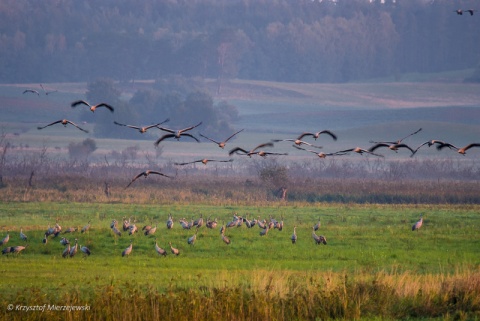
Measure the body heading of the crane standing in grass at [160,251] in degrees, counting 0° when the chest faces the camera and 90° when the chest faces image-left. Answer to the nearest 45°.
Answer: approximately 90°

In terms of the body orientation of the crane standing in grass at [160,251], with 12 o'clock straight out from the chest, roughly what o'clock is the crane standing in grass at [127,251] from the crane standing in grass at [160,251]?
the crane standing in grass at [127,251] is roughly at 12 o'clock from the crane standing in grass at [160,251].
